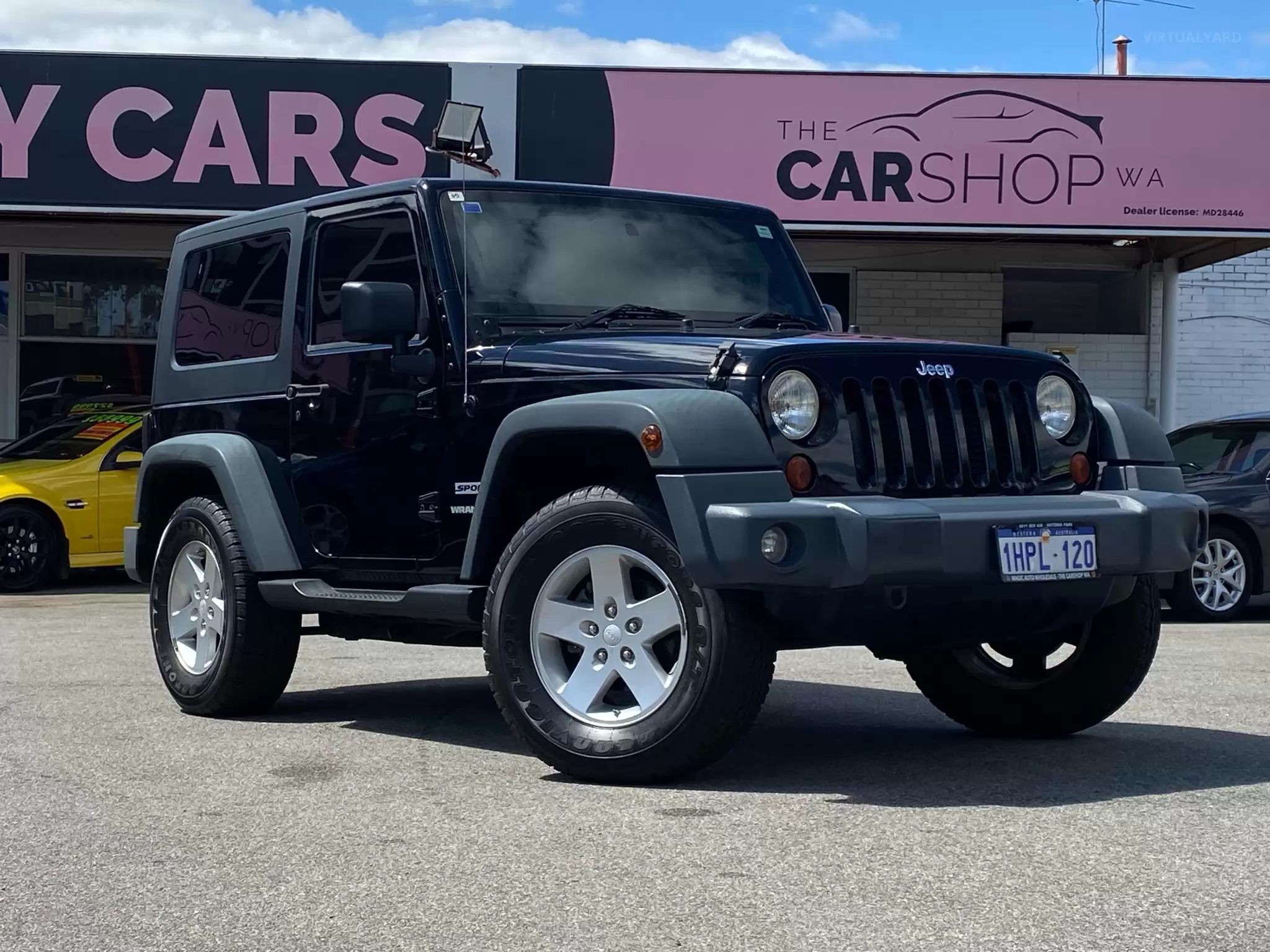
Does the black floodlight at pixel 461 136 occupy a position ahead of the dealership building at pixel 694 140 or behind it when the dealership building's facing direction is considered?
ahead

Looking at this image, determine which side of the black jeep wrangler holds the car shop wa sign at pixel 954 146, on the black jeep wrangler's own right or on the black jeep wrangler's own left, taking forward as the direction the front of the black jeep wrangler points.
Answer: on the black jeep wrangler's own left

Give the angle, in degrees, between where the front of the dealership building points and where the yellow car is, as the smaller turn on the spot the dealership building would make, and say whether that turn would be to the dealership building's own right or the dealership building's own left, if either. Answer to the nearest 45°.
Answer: approximately 90° to the dealership building's own right

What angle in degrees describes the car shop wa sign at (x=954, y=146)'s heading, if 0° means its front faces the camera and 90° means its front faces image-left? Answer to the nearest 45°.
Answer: approximately 0°

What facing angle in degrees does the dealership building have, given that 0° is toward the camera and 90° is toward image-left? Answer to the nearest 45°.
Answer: approximately 0°

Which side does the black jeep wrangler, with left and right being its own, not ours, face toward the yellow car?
back

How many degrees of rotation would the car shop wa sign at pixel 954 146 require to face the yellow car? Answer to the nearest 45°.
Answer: approximately 90° to its right
